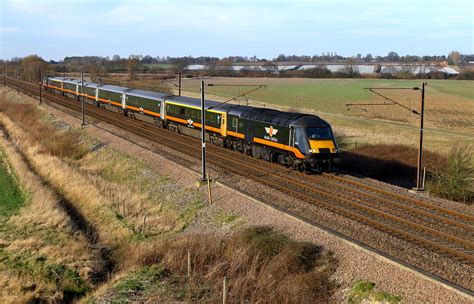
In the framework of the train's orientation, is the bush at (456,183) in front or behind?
in front

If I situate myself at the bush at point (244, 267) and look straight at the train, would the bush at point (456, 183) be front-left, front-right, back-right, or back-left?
front-right

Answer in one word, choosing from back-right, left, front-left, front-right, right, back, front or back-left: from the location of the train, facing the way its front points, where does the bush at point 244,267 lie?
front-right
